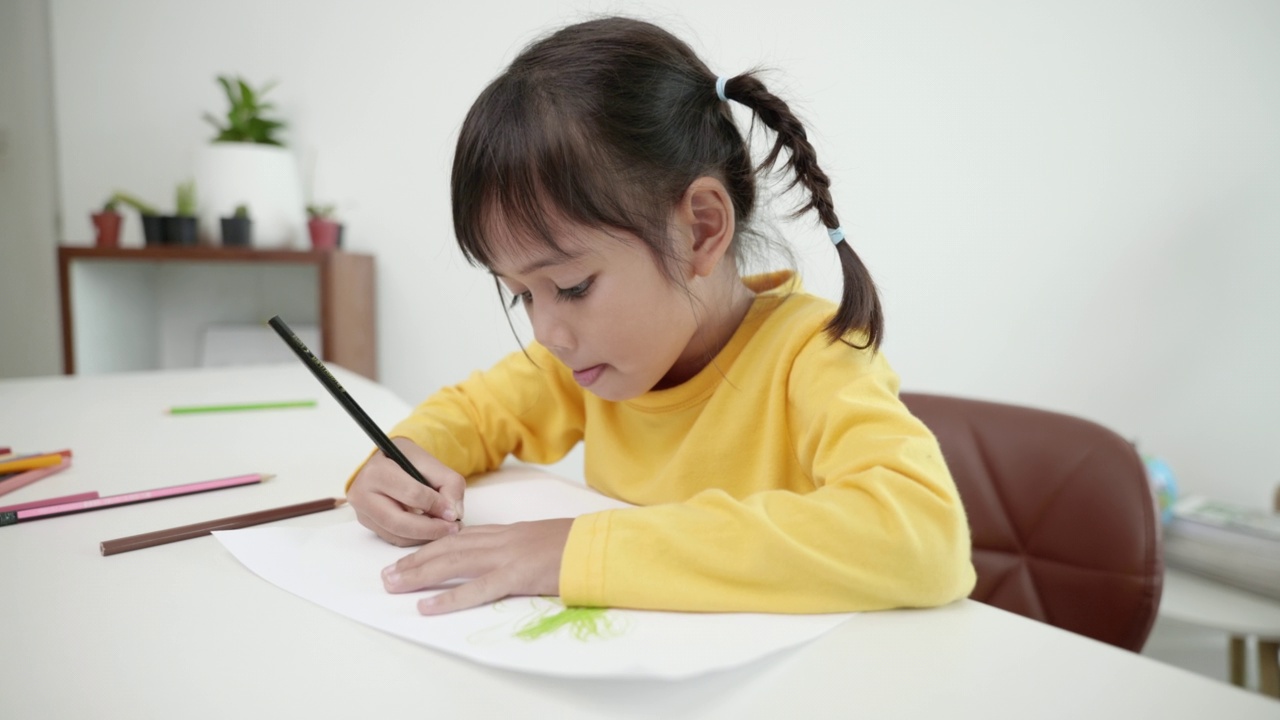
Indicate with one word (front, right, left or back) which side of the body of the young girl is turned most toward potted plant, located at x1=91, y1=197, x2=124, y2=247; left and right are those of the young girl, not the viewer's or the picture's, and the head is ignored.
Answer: right

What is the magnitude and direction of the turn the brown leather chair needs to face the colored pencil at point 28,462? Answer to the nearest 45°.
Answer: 0° — it already faces it

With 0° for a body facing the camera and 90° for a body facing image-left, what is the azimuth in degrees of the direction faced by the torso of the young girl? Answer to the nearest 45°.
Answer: approximately 45°

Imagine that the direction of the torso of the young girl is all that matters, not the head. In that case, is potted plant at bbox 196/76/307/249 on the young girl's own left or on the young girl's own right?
on the young girl's own right
